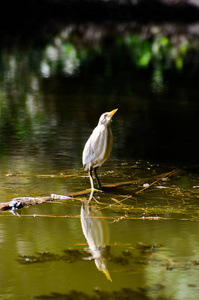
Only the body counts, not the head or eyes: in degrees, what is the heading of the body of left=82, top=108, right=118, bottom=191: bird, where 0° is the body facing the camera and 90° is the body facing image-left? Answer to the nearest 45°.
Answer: approximately 270°
